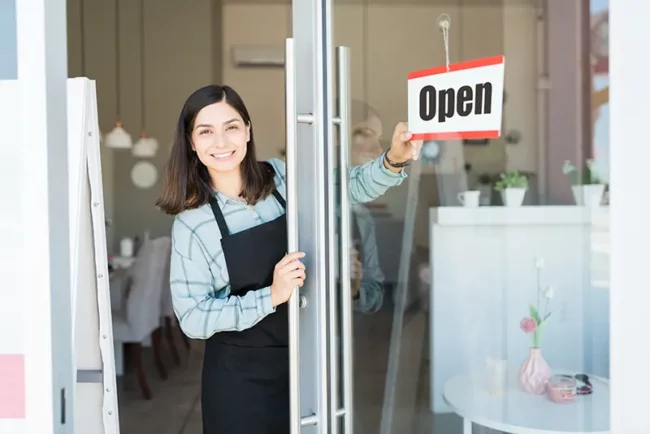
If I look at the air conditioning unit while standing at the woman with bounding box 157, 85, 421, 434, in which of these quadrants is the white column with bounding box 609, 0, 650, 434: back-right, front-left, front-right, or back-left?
back-right

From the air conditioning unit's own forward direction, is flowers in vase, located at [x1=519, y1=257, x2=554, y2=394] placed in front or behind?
in front

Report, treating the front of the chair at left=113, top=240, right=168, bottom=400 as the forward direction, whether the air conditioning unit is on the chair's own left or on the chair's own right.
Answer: on the chair's own right

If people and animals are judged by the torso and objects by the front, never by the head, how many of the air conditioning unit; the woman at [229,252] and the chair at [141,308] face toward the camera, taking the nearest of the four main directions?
2

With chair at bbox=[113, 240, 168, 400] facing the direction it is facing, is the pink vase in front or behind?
behind

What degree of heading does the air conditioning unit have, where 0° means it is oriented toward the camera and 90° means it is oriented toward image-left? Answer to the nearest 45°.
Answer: approximately 0°

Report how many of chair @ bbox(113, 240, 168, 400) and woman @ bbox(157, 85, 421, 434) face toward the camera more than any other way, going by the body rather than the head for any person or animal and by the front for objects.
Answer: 1

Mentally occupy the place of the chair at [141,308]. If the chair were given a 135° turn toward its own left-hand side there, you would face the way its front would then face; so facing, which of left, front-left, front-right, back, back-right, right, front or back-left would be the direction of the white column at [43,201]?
front

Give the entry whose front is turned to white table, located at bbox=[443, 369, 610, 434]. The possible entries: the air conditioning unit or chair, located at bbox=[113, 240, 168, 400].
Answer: the air conditioning unit

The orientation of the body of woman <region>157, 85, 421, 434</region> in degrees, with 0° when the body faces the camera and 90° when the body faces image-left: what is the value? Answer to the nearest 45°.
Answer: approximately 0°

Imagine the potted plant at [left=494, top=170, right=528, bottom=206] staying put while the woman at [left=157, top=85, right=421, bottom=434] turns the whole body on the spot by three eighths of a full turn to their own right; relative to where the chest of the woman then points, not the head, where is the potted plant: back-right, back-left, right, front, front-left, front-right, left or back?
back-right

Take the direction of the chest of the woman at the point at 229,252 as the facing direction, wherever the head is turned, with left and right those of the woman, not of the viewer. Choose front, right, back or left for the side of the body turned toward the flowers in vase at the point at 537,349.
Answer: left

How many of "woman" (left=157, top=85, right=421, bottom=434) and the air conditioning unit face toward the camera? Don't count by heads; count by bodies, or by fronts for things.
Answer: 2

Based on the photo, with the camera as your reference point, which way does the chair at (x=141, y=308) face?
facing away from the viewer and to the left of the viewer
